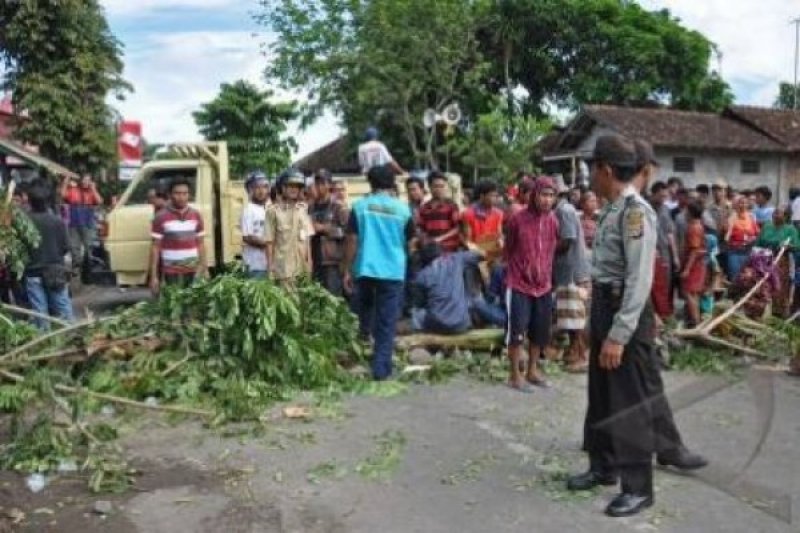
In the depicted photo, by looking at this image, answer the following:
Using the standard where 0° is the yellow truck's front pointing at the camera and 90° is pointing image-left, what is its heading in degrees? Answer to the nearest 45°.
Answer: approximately 90°

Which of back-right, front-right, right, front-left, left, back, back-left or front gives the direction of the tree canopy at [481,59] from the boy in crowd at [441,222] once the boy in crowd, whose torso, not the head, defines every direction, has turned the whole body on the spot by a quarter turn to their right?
right

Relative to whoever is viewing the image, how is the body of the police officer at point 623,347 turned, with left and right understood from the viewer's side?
facing to the left of the viewer

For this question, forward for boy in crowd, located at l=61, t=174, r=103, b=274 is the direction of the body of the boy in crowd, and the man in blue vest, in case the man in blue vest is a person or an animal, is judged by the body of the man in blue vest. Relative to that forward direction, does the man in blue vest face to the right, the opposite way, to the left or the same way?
the opposite way

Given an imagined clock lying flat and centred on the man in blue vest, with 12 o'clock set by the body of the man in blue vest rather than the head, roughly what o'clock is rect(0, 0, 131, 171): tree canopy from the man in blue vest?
The tree canopy is roughly at 11 o'clock from the man in blue vest.

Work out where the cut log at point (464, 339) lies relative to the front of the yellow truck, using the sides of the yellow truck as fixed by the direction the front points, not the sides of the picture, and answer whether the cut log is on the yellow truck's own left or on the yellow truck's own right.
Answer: on the yellow truck's own left

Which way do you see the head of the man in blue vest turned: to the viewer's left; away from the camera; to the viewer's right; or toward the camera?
away from the camera

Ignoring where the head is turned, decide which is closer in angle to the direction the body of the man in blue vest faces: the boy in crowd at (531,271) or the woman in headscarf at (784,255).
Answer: the woman in headscarf

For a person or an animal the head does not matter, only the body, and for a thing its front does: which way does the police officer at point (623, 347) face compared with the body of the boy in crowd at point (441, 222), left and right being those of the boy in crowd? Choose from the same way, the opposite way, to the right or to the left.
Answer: to the right

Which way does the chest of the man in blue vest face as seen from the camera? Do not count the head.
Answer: away from the camera

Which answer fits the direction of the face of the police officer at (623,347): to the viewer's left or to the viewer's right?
to the viewer's left

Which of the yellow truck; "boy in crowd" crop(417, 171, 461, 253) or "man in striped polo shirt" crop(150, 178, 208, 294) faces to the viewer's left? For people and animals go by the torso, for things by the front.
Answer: the yellow truck
